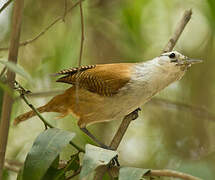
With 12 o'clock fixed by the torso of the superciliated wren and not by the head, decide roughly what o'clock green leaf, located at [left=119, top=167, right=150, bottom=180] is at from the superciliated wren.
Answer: The green leaf is roughly at 3 o'clock from the superciliated wren.

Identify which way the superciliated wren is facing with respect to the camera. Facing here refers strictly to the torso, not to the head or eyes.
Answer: to the viewer's right

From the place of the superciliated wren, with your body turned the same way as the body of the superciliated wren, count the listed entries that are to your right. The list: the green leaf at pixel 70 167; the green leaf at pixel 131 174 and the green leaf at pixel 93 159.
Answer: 3
